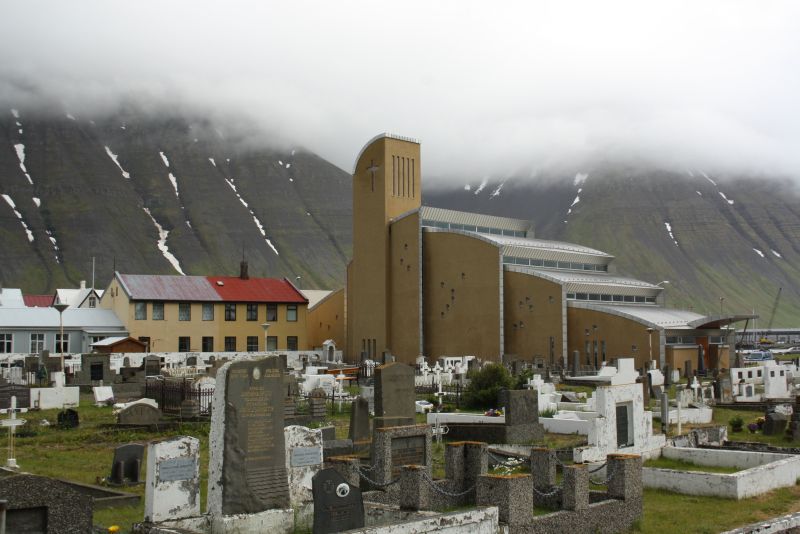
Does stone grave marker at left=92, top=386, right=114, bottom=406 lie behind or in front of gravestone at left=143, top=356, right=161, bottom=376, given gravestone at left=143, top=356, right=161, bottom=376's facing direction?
in front

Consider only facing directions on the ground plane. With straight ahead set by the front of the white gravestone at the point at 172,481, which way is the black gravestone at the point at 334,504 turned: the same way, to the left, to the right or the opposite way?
the same way

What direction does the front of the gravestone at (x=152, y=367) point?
toward the camera

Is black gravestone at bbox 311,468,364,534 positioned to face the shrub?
no

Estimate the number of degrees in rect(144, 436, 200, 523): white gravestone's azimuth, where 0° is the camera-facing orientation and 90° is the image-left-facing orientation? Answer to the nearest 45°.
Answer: approximately 315°

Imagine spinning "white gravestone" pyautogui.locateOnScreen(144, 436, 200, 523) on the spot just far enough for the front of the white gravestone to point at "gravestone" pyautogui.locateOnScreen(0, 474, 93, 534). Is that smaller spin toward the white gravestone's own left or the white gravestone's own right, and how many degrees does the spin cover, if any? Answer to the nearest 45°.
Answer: approximately 90° to the white gravestone's own right

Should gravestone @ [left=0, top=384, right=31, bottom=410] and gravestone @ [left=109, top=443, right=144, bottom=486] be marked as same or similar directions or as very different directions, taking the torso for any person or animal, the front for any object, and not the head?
same or similar directions

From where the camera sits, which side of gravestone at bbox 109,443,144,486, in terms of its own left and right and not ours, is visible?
front

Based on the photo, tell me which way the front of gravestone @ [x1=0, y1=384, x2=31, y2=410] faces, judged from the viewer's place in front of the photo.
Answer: facing the viewer

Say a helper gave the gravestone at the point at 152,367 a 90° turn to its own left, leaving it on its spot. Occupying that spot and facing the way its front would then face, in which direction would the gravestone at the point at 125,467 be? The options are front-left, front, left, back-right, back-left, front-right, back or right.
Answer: right

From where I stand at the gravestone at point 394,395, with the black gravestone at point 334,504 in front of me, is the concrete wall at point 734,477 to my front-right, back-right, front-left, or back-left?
front-left

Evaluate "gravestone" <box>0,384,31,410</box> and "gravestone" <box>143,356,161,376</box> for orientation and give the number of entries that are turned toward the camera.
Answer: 2

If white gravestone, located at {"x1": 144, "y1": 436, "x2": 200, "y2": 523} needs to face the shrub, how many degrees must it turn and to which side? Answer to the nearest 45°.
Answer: approximately 90° to its left

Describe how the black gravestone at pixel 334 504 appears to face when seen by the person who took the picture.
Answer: facing the viewer and to the right of the viewer

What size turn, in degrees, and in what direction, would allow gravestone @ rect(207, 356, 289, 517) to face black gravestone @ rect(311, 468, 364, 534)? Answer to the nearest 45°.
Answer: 0° — it already faces it

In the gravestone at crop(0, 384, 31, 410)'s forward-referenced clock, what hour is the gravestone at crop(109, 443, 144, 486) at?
the gravestone at crop(109, 443, 144, 486) is roughly at 12 o'clock from the gravestone at crop(0, 384, 31, 410).

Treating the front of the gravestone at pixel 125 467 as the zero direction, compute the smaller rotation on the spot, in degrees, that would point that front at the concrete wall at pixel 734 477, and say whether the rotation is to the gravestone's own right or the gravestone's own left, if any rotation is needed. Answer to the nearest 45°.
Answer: approximately 90° to the gravestone's own left
